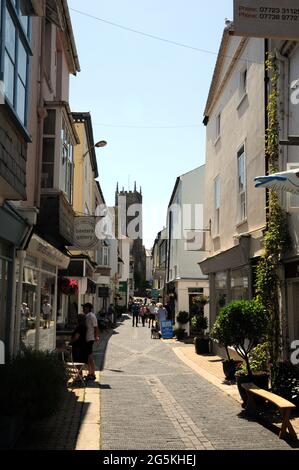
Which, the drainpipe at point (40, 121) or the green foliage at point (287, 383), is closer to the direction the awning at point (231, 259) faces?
the drainpipe

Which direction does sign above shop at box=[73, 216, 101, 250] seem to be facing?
toward the camera

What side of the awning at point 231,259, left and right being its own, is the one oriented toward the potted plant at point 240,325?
left

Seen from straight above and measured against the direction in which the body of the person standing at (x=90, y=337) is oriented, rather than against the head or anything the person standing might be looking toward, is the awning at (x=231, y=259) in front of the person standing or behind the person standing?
behind

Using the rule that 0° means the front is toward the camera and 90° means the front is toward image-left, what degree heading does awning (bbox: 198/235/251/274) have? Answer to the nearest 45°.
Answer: approximately 90°

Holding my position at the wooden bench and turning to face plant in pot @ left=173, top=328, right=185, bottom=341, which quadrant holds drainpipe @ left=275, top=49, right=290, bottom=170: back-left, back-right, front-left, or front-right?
front-right

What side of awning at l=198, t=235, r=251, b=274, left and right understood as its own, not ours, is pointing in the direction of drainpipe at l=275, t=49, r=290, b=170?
left

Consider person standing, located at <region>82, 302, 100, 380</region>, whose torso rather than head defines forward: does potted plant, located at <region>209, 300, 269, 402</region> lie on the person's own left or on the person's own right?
on the person's own left
